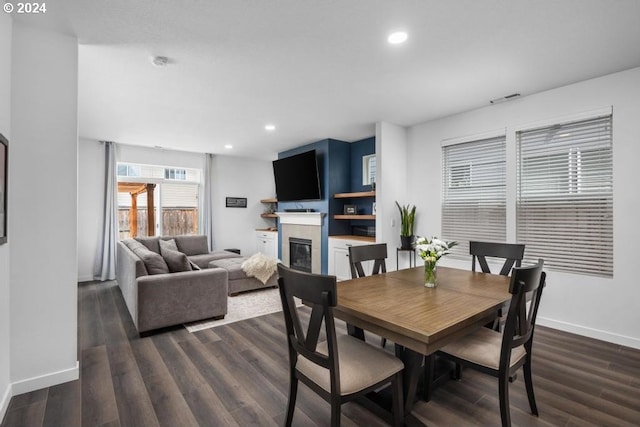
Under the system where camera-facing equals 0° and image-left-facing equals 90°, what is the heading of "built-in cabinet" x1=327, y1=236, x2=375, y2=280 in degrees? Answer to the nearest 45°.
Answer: approximately 45°

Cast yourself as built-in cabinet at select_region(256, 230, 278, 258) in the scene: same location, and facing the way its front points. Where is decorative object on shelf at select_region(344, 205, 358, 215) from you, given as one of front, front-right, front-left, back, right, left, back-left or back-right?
left

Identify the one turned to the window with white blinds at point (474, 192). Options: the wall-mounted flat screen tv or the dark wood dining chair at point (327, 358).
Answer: the dark wood dining chair

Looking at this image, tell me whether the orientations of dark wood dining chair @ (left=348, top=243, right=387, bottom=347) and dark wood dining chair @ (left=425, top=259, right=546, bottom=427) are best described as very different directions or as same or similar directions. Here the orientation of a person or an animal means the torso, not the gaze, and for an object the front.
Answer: very different directions

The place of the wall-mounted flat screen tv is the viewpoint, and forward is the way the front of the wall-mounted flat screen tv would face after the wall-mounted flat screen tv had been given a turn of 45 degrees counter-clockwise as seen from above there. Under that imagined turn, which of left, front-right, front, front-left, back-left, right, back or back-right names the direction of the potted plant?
front-left

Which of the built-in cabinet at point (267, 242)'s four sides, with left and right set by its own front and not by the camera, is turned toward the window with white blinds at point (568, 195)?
left

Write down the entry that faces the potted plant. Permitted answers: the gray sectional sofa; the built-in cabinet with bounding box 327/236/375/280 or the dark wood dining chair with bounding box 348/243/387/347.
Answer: the gray sectional sofa

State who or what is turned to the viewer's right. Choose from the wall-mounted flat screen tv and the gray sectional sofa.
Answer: the gray sectional sofa

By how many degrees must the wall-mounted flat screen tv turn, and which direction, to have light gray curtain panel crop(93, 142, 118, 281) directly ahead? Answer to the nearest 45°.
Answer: approximately 45° to its right

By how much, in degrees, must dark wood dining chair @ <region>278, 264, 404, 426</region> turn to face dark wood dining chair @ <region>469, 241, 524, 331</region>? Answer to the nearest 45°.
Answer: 0° — it already faces it

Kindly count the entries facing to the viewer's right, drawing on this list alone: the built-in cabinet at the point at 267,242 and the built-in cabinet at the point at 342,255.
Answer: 0

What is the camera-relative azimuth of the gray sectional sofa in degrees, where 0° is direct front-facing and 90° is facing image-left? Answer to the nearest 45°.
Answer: approximately 270°

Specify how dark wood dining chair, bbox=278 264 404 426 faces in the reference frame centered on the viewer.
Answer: facing away from the viewer and to the right of the viewer
